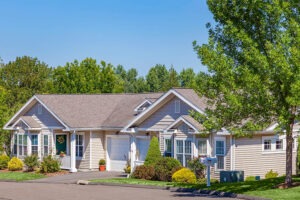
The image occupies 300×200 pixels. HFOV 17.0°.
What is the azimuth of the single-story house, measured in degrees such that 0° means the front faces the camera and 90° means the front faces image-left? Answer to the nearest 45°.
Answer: approximately 45°

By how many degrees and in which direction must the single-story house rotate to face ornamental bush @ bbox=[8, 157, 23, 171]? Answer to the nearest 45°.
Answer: approximately 45° to its right

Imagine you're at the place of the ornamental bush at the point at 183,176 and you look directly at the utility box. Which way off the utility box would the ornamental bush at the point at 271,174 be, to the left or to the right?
left

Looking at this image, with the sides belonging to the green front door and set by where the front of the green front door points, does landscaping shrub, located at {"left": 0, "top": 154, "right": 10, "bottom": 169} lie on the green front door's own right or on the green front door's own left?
on the green front door's own right
